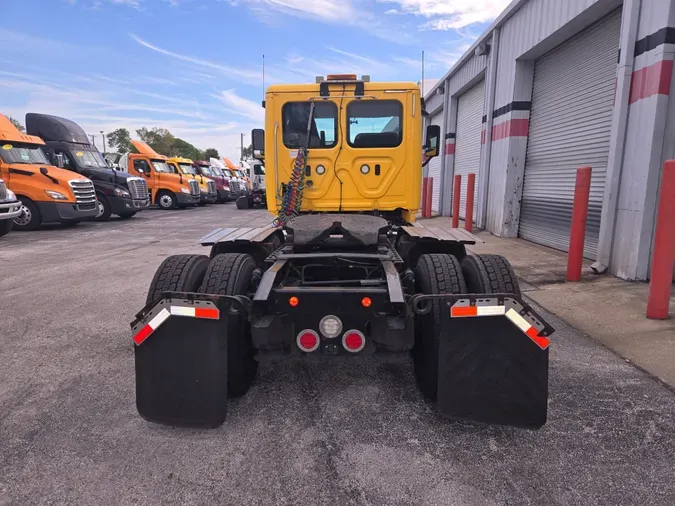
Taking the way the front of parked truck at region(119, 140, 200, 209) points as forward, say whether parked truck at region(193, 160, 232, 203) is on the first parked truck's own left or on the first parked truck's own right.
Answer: on the first parked truck's own left

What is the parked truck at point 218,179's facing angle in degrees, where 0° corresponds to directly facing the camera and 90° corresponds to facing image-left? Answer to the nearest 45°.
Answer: approximately 315°

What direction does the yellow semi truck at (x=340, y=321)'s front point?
away from the camera

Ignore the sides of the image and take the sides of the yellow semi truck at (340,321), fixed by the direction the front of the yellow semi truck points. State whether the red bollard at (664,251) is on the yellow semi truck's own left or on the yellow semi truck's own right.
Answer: on the yellow semi truck's own right

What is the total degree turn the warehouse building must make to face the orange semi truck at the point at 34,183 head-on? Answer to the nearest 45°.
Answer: approximately 45° to its right

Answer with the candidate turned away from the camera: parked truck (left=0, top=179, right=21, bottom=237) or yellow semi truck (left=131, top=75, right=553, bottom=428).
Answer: the yellow semi truck
